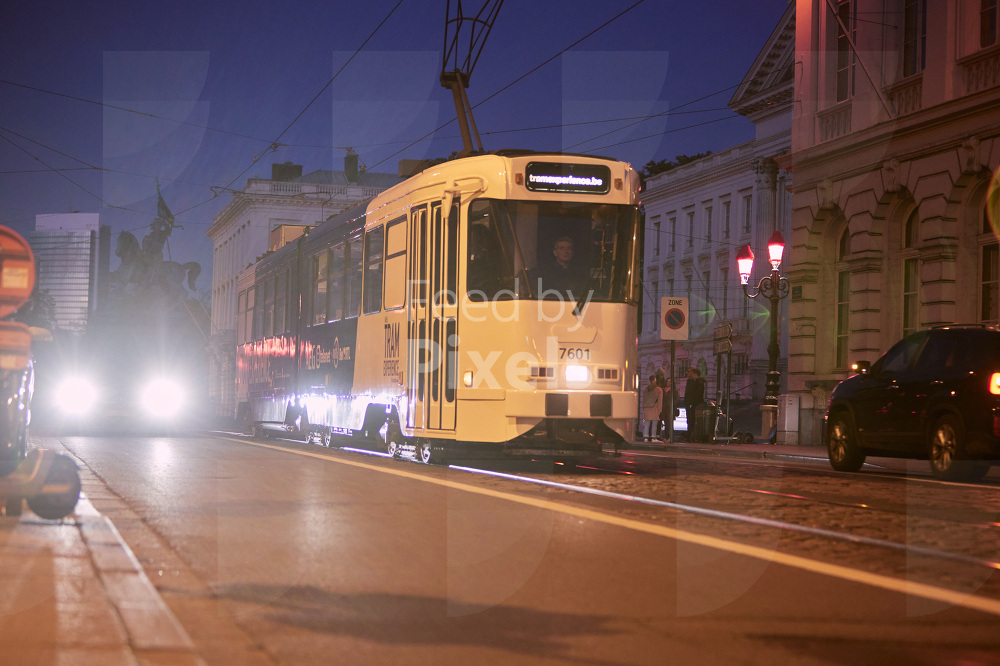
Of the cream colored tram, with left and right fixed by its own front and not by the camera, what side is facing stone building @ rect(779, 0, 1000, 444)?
left

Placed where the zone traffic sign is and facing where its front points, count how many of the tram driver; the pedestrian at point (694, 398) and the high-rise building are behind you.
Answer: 1

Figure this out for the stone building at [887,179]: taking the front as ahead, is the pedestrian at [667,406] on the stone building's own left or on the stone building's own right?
on the stone building's own right

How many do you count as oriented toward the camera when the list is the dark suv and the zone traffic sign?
1

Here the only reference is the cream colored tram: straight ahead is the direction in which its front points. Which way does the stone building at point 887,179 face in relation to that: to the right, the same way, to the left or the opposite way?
to the right

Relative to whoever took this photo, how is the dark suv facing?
facing away from the viewer and to the left of the viewer

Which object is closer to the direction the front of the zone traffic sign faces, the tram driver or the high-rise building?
the tram driver

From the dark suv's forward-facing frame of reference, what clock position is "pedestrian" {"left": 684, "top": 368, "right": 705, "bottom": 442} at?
The pedestrian is roughly at 1 o'clock from the dark suv.

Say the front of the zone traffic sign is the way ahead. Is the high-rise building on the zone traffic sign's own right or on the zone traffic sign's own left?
on the zone traffic sign's own right
